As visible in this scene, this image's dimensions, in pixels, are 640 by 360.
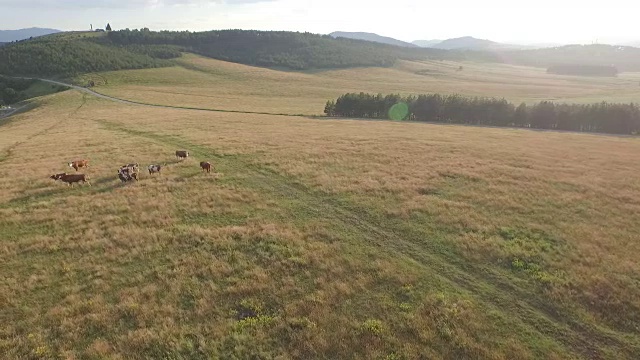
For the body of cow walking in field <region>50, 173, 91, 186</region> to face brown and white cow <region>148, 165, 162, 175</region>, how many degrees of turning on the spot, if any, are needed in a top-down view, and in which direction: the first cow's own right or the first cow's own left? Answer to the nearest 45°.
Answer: approximately 180°

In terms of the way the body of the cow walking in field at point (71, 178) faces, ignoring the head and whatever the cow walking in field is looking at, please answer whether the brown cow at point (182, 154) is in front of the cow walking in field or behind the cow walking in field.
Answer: behind

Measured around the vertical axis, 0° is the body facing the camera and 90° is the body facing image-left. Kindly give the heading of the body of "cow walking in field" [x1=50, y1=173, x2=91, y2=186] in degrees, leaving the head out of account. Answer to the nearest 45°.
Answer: approximately 90°

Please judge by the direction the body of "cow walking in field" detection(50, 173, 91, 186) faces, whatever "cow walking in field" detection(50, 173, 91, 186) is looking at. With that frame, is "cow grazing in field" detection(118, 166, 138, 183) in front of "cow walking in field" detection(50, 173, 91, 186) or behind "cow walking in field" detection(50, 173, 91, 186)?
behind

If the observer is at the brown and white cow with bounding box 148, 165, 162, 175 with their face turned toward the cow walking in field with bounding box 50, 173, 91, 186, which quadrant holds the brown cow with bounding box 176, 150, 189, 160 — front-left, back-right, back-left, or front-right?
back-right

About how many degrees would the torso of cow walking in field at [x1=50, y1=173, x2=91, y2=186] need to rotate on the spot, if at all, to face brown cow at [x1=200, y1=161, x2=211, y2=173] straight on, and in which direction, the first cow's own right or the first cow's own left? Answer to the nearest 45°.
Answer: approximately 180°

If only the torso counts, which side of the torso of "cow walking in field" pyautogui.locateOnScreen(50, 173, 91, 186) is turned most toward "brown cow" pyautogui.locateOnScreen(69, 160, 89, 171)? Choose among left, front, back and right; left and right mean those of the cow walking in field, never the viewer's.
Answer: right

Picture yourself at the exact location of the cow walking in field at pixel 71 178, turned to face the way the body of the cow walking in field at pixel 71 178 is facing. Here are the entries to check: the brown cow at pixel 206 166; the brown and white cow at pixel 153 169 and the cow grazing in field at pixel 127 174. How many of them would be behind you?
3
